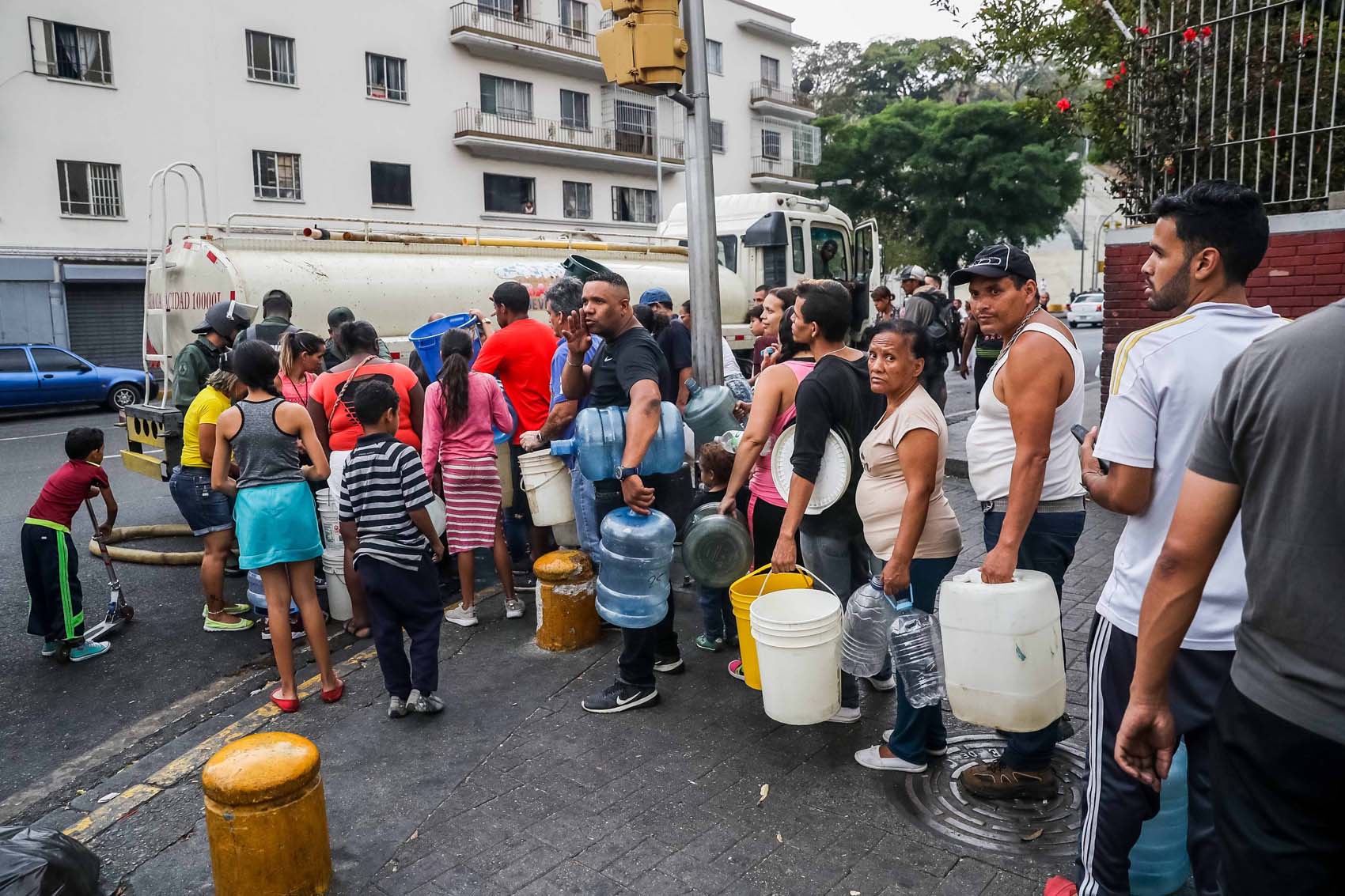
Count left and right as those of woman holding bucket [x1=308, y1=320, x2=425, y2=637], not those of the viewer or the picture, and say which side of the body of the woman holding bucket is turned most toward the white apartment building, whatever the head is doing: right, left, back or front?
front

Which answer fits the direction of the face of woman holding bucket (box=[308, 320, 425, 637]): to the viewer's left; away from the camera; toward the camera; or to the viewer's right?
away from the camera

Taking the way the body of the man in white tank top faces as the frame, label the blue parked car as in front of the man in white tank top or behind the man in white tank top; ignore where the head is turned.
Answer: in front

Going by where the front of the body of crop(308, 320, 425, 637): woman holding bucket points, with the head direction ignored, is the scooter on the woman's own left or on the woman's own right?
on the woman's own left

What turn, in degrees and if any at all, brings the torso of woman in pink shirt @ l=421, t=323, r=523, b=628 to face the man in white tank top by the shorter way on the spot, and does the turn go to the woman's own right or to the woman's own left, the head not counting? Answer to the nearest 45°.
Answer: approximately 135° to the woman's own right

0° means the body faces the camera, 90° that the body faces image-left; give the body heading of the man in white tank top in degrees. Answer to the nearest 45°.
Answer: approximately 90°

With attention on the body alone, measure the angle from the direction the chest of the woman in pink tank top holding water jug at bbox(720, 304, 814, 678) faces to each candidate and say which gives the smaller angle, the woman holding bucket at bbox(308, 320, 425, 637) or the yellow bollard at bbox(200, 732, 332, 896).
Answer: the woman holding bucket

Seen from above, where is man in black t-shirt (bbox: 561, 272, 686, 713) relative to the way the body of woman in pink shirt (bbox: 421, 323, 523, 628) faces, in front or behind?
behind

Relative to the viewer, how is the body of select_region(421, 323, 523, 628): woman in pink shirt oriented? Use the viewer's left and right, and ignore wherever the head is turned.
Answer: facing away from the viewer

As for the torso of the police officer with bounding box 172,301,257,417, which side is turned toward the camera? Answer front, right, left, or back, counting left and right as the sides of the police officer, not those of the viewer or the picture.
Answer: right

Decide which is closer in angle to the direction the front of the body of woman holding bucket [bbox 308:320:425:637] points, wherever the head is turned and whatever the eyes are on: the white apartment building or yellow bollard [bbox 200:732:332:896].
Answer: the white apartment building

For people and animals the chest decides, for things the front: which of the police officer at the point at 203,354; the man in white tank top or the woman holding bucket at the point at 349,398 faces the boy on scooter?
the man in white tank top
